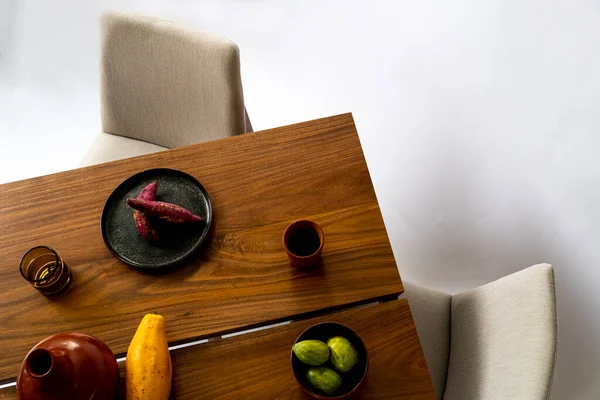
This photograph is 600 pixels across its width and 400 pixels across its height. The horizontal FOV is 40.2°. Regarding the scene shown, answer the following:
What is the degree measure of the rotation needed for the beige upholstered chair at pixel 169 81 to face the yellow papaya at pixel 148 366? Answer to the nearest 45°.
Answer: approximately 45° to its left

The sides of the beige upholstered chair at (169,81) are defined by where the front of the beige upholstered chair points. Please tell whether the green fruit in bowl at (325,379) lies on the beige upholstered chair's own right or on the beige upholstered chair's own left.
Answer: on the beige upholstered chair's own left

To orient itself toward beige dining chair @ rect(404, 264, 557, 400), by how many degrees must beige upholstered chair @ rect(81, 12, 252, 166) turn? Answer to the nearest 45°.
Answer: approximately 90° to its left

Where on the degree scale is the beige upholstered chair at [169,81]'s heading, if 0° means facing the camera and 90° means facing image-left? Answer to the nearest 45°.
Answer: approximately 45°

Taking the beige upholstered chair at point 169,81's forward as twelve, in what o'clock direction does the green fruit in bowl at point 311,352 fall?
The green fruit in bowl is roughly at 10 o'clock from the beige upholstered chair.
